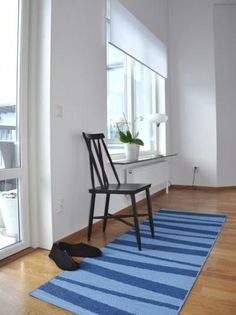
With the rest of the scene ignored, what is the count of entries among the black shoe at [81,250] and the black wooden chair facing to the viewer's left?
0

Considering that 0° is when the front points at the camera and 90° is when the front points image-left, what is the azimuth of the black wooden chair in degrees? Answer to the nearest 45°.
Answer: approximately 315°

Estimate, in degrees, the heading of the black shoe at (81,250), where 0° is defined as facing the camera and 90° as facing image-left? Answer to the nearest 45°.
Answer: approximately 270°
